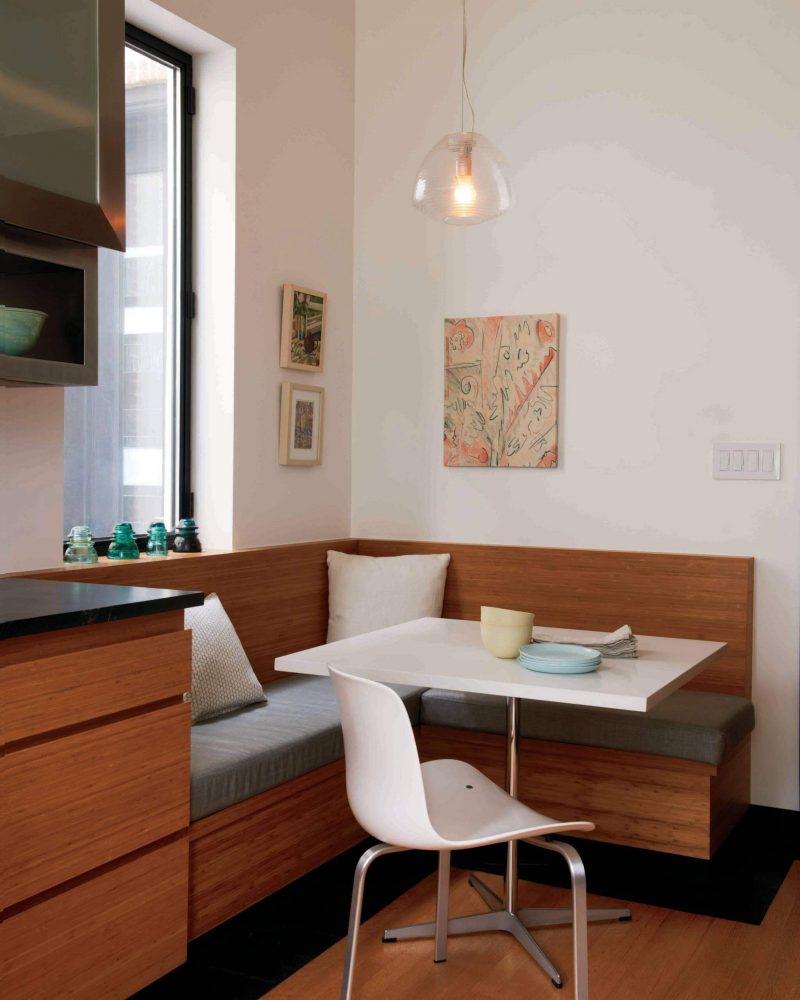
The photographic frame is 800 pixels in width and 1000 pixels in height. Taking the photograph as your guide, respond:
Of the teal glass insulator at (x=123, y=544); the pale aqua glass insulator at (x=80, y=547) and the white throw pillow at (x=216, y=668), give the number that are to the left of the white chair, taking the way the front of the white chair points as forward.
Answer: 3

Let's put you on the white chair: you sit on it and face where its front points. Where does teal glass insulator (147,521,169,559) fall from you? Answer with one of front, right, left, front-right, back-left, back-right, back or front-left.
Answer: left

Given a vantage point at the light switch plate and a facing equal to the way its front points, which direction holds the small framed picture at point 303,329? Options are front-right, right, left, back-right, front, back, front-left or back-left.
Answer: right

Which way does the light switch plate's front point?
toward the camera

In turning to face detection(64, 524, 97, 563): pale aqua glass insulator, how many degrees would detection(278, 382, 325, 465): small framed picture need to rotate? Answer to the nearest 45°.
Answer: approximately 90° to its right

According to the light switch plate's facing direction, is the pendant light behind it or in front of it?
in front

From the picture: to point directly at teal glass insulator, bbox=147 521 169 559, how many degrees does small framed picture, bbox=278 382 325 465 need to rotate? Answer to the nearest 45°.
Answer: approximately 90° to its right

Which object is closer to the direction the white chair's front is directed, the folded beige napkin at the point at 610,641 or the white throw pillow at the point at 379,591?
the folded beige napkin

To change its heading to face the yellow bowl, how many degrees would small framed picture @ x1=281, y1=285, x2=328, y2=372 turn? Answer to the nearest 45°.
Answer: approximately 45° to its right

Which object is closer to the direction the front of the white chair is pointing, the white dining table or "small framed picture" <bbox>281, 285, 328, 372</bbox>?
the white dining table

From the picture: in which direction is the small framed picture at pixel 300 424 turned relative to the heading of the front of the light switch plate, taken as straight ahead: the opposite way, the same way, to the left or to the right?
to the left

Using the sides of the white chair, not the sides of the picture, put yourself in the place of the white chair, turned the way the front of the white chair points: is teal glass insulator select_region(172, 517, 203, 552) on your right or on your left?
on your left

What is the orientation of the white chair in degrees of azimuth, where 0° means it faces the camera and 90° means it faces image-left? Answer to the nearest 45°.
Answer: approximately 225°

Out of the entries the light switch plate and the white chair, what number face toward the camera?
1

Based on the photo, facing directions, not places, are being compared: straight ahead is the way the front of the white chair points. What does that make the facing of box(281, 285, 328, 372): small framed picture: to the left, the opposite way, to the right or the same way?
to the right
